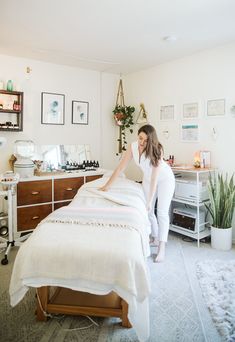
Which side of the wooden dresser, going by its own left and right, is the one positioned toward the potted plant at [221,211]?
front

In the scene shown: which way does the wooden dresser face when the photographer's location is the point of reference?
facing the viewer and to the right of the viewer

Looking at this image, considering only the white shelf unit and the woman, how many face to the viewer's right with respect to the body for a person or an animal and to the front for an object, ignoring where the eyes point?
0

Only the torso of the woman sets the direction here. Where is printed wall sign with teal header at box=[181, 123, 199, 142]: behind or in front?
behind

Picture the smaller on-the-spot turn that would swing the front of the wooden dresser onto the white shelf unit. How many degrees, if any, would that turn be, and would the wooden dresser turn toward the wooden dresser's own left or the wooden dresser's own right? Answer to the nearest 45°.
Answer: approximately 45° to the wooden dresser's own left

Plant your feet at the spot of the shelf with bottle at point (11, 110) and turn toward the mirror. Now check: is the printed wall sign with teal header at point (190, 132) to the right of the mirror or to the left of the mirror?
right

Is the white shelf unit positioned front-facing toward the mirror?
no

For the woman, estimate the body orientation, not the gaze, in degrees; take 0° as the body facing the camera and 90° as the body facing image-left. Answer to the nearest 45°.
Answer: approximately 45°
